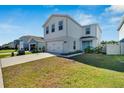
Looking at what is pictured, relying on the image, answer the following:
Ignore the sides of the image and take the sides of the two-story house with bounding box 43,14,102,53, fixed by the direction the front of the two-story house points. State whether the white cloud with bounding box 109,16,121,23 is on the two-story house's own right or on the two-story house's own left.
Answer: on the two-story house's own left

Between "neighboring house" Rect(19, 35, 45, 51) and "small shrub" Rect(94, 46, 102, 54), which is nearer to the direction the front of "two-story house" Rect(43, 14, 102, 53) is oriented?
the neighboring house

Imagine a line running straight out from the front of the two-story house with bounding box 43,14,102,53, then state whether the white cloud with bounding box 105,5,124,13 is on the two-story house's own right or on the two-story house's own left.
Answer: on the two-story house's own left

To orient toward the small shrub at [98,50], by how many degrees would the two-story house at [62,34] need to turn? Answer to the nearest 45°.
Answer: approximately 135° to its left

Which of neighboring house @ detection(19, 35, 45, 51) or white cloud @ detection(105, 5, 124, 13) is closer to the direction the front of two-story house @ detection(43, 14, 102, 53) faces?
the neighboring house

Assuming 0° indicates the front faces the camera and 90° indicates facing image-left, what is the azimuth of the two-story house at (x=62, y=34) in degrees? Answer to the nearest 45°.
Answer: approximately 45°
